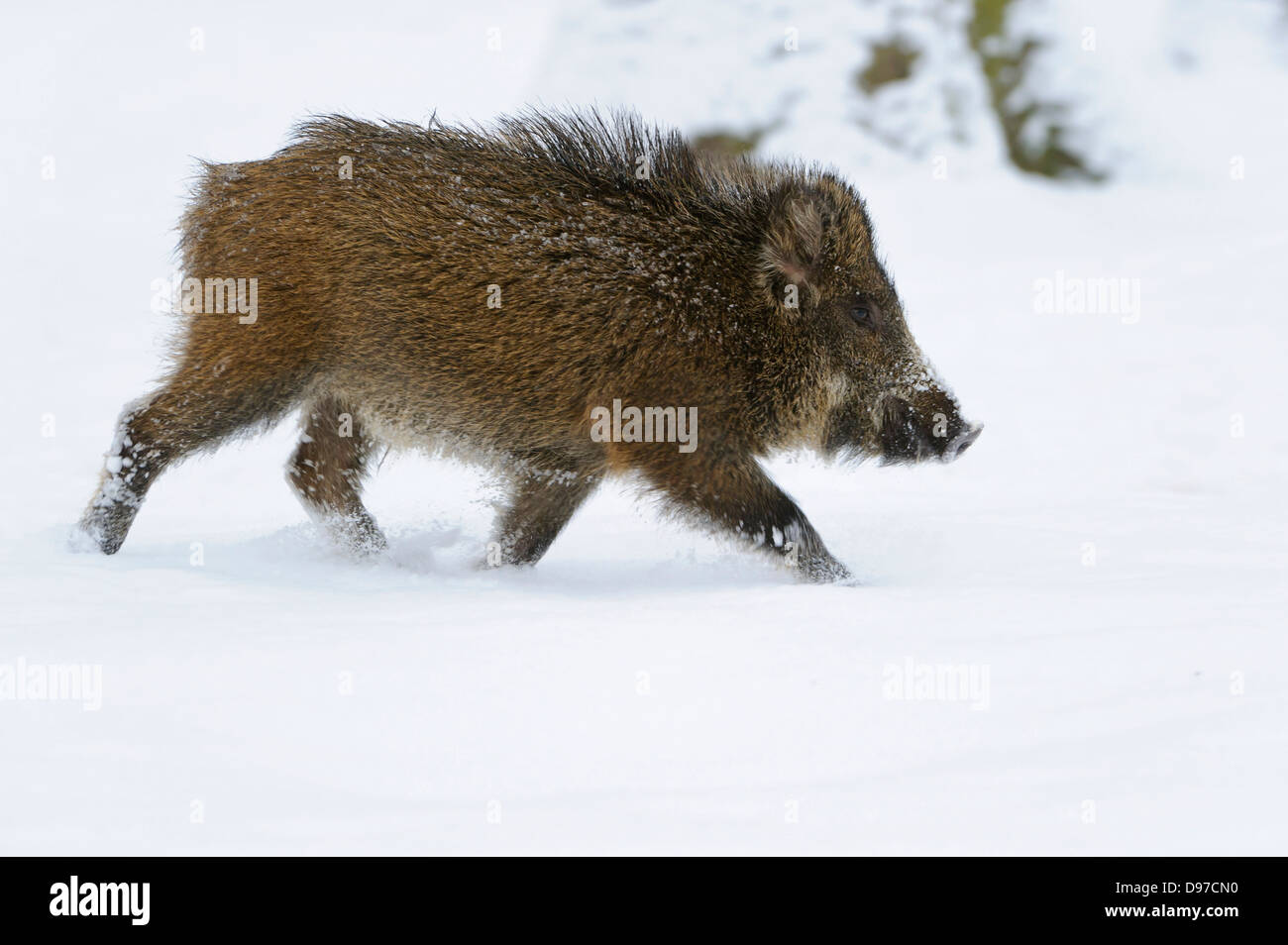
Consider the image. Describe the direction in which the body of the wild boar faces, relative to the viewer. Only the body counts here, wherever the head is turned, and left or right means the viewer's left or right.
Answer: facing to the right of the viewer
